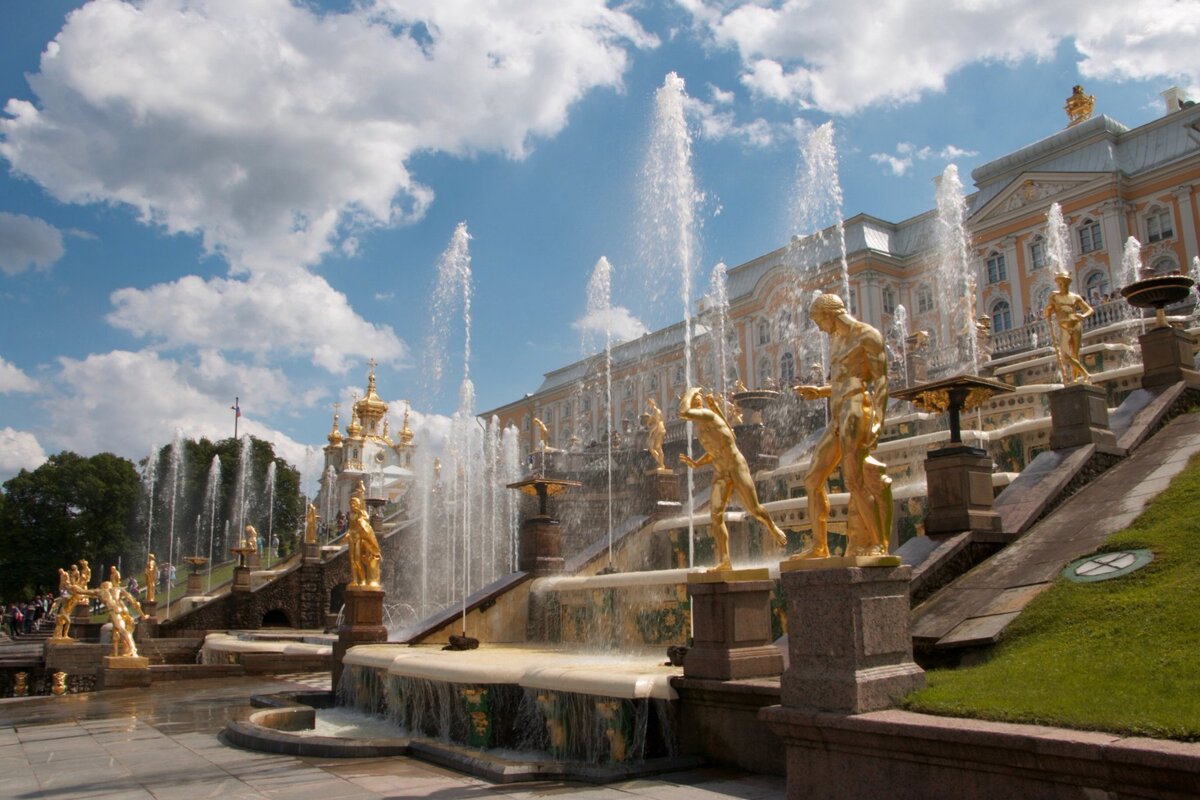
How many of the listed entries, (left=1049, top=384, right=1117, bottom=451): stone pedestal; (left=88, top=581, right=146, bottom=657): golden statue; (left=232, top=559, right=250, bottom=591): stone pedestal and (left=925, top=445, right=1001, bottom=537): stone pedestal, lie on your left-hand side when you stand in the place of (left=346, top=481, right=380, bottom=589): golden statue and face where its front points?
2

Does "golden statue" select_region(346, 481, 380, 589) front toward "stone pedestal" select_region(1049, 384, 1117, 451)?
no

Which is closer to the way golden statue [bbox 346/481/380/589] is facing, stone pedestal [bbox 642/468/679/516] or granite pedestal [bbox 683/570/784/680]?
the granite pedestal

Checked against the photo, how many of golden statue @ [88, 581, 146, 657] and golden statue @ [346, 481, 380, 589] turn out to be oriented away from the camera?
0

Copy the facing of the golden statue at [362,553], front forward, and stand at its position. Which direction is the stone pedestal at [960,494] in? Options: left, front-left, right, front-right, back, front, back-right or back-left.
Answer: left

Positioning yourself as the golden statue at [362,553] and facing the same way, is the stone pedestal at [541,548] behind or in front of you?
behind

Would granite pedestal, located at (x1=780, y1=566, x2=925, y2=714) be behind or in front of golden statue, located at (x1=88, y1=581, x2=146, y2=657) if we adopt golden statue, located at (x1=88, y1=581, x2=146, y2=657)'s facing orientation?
in front

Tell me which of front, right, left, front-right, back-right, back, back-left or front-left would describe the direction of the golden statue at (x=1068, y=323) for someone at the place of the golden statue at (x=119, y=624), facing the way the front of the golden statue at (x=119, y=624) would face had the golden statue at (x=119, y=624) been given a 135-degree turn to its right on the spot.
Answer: back

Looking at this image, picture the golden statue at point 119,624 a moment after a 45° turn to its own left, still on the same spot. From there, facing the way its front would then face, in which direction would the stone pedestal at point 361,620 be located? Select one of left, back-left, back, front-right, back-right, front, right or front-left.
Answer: front

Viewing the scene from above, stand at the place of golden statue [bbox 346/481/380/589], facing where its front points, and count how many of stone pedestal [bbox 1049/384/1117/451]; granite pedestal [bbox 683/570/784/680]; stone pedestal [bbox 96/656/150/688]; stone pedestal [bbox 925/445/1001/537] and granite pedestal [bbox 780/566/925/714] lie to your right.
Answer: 1

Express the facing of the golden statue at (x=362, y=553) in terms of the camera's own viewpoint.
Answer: facing the viewer and to the left of the viewer

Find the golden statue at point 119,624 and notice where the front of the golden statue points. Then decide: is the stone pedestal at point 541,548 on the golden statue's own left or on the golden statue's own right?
on the golden statue's own left

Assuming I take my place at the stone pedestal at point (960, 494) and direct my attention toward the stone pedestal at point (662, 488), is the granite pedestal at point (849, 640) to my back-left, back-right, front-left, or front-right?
back-left
